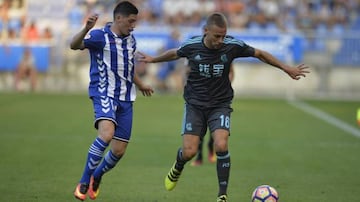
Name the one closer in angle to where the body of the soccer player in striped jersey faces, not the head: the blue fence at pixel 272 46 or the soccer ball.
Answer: the soccer ball

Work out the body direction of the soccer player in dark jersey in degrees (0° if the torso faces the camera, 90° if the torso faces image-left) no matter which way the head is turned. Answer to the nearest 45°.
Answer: approximately 0°

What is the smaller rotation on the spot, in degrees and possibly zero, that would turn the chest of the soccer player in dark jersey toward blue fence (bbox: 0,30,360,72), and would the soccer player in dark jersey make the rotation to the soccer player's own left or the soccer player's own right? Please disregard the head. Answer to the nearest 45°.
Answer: approximately 180°

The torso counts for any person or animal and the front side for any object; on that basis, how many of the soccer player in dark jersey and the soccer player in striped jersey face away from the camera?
0

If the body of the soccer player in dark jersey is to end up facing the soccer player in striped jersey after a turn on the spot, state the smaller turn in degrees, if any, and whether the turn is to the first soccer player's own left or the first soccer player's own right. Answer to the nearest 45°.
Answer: approximately 90° to the first soccer player's own right

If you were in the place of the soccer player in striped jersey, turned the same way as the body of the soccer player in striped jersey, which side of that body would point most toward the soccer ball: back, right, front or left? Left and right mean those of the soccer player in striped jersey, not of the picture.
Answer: front

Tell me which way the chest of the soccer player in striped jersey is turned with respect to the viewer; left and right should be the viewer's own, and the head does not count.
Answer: facing the viewer and to the right of the viewer

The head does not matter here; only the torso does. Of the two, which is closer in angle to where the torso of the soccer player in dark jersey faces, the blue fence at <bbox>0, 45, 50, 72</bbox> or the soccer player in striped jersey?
the soccer player in striped jersey

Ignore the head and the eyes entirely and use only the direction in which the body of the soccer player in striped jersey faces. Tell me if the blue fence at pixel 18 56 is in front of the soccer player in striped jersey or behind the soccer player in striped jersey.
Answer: behind

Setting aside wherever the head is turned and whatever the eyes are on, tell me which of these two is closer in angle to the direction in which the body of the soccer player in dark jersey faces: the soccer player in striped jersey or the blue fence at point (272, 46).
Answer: the soccer player in striped jersey
